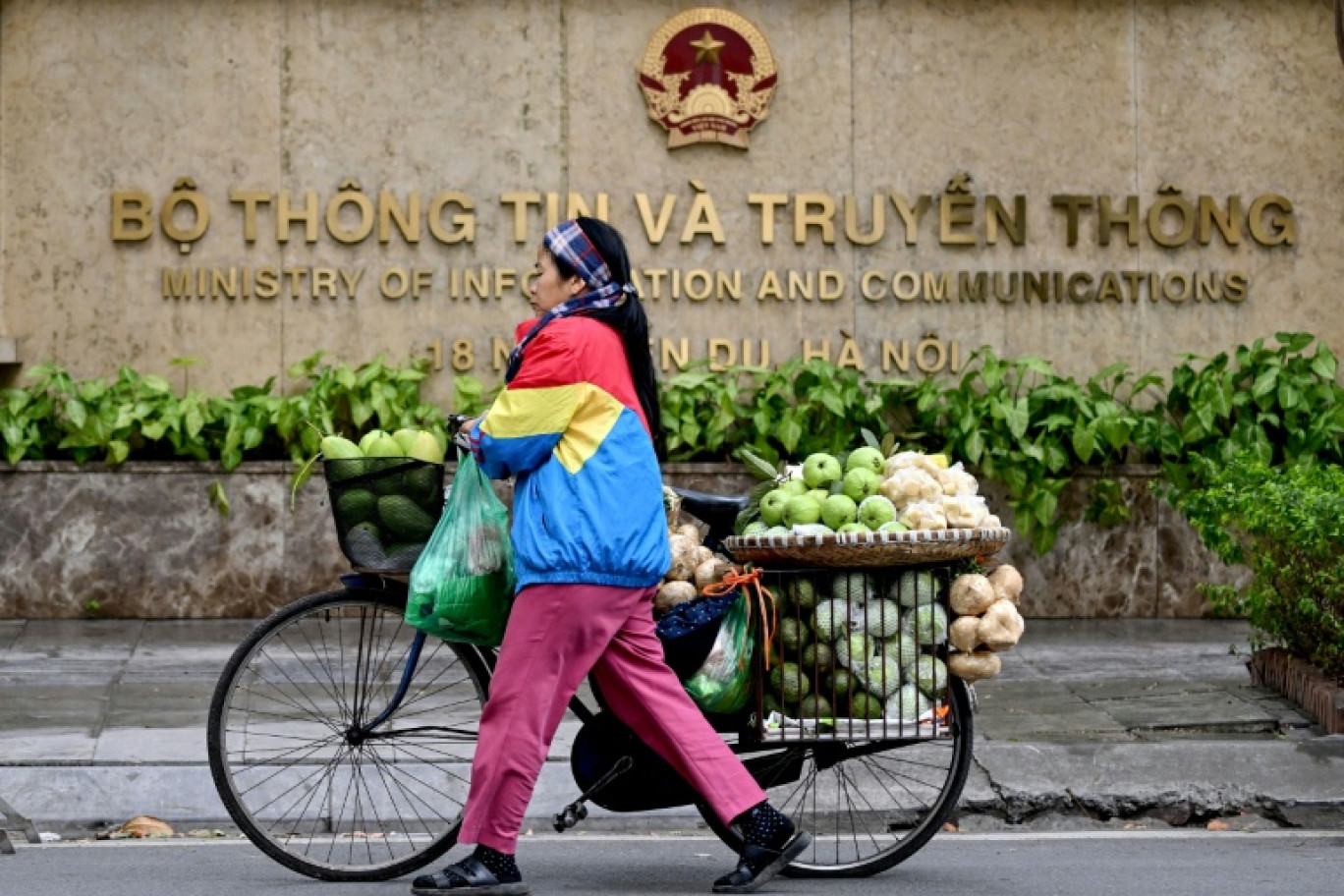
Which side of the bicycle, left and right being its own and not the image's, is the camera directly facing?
left

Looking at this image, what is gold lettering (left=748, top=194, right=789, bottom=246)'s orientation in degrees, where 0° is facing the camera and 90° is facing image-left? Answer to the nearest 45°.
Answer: approximately 0°

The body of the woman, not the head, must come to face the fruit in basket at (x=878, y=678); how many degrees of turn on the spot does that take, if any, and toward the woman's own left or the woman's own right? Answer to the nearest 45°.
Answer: approximately 180°

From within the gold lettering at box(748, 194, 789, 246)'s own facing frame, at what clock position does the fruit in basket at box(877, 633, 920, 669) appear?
The fruit in basket is roughly at 12 o'clock from the gold lettering.

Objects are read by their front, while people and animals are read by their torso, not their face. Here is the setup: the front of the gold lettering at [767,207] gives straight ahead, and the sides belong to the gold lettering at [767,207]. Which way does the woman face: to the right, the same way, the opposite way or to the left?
to the right

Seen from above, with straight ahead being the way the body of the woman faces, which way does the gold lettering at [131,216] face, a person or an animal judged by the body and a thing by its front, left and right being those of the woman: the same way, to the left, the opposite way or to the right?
to the left

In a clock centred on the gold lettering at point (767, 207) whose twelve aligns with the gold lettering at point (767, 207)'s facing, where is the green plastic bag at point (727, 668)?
The green plastic bag is roughly at 12 o'clock from the gold lettering.

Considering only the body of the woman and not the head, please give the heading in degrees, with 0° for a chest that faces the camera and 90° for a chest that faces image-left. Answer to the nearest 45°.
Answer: approximately 90°

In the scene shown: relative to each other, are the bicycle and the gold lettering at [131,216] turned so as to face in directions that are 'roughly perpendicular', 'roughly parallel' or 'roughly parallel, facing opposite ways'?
roughly perpendicular

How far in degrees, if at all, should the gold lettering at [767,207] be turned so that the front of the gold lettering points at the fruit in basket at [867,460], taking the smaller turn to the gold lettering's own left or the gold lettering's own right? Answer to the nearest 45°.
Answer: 0° — it already faces it

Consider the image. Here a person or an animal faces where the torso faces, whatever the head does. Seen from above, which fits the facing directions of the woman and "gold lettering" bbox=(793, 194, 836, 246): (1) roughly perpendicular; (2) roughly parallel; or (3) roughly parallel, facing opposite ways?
roughly perpendicular
